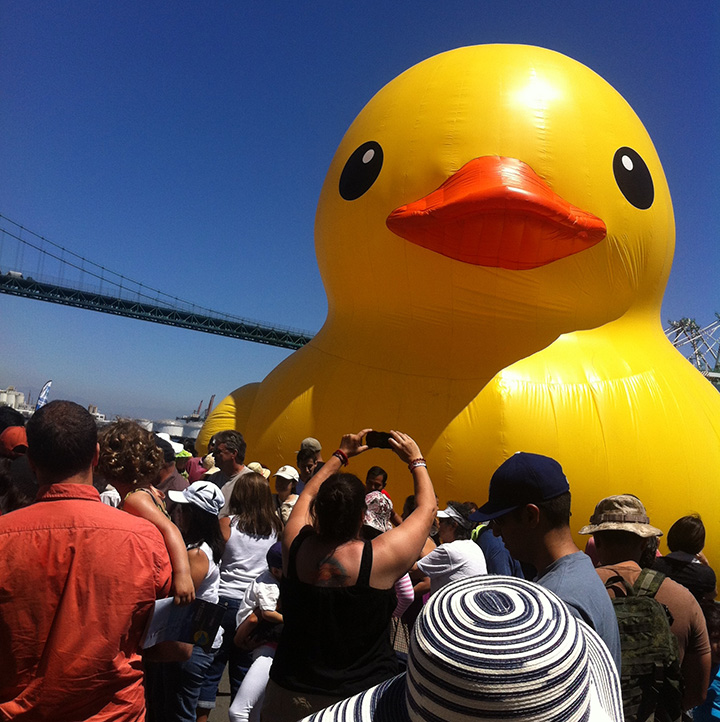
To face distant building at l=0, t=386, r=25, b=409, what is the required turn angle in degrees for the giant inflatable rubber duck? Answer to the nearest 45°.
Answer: approximately 135° to its right

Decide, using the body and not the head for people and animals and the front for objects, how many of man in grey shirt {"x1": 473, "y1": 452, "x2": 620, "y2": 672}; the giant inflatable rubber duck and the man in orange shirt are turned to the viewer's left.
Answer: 1

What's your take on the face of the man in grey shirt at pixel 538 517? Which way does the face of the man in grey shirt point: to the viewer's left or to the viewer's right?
to the viewer's left

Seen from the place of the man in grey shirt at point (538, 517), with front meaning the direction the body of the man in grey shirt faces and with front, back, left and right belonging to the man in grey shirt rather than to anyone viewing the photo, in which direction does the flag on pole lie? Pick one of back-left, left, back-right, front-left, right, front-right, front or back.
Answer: front-right

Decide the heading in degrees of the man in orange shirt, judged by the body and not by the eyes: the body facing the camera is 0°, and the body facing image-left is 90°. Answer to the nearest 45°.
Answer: approximately 180°

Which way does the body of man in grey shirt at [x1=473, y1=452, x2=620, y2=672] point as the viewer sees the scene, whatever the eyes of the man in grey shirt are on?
to the viewer's left

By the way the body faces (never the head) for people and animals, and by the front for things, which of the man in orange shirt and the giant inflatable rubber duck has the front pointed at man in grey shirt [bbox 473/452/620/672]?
the giant inflatable rubber duck

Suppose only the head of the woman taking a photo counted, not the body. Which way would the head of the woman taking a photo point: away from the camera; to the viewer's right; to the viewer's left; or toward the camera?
away from the camera

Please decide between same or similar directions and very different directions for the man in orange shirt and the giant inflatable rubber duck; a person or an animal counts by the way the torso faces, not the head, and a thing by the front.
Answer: very different directions

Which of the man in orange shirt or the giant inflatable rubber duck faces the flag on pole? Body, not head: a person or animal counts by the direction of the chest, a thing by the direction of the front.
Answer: the man in orange shirt

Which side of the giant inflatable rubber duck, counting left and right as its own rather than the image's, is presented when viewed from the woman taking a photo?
front

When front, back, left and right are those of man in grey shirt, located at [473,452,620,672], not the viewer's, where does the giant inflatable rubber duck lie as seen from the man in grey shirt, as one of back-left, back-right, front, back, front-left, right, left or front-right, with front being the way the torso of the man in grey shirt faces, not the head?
right

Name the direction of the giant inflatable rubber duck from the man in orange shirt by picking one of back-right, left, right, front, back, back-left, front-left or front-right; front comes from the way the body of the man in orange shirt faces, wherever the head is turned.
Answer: front-right

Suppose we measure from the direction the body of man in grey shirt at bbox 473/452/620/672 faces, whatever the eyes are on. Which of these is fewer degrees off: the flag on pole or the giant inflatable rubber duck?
the flag on pole

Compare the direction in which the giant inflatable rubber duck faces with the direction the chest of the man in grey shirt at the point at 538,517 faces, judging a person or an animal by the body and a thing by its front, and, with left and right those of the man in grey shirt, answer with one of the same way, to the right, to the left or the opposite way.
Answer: to the left
